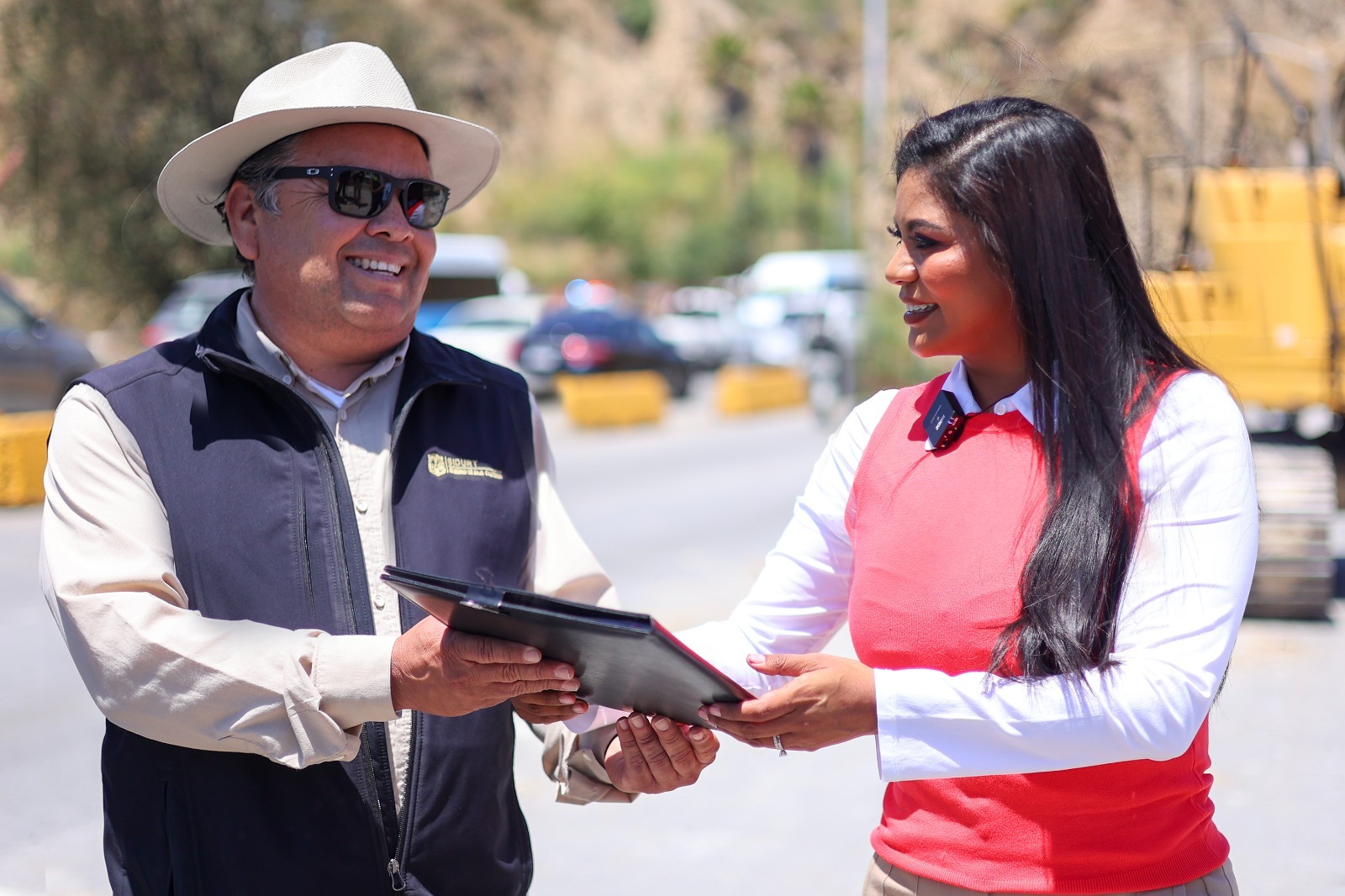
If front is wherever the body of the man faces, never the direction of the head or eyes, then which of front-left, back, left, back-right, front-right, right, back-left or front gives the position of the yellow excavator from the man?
left

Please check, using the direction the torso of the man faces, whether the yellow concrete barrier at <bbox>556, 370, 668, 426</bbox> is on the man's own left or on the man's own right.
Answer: on the man's own left

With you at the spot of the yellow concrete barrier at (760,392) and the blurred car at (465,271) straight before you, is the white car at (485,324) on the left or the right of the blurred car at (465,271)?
left

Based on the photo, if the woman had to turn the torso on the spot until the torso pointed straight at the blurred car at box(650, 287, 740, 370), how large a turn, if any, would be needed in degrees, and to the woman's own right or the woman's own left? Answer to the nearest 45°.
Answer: approximately 135° to the woman's own right

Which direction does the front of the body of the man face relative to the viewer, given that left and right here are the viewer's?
facing the viewer and to the right of the viewer

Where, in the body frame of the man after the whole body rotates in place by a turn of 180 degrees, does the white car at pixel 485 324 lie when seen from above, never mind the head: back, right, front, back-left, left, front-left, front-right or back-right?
front-right

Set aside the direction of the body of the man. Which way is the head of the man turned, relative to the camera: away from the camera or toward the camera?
toward the camera

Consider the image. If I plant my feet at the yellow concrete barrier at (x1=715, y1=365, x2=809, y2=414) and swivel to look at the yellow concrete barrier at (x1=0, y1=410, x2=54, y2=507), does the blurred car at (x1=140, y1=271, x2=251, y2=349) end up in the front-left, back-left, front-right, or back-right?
front-right

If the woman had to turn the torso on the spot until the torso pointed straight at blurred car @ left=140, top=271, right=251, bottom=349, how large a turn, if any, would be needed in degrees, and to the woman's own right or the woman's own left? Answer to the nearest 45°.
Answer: approximately 90° to the woman's own right

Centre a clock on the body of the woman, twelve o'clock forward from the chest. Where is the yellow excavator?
The yellow excavator is roughly at 5 o'clock from the woman.

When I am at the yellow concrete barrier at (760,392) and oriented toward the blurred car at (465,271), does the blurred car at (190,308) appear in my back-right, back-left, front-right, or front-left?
front-left

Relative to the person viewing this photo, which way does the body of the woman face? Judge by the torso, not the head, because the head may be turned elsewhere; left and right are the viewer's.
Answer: facing the viewer and to the left of the viewer
